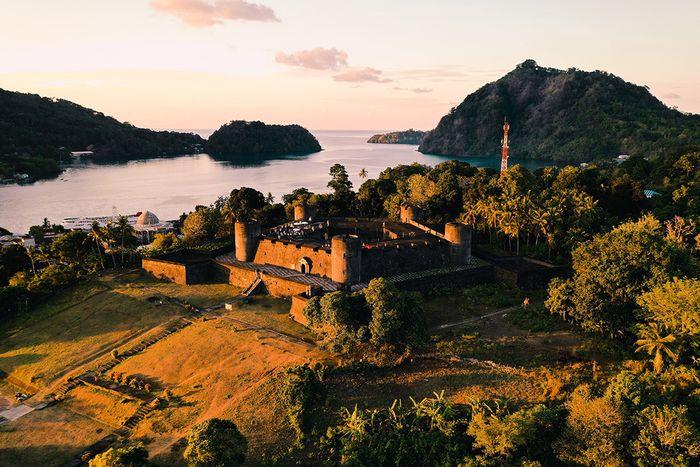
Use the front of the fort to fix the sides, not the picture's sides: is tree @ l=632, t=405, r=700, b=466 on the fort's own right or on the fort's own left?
on the fort's own left

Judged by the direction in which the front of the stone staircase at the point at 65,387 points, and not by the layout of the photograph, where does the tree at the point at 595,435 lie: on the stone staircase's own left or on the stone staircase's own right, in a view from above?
on the stone staircase's own left

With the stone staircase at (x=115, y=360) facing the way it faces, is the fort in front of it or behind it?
behind

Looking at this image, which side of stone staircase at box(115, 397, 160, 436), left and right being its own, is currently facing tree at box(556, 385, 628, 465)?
left

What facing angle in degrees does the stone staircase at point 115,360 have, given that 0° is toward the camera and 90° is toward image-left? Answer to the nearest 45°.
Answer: approximately 45°

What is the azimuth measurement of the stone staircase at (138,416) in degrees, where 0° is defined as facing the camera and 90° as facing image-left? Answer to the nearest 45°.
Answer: approximately 45°

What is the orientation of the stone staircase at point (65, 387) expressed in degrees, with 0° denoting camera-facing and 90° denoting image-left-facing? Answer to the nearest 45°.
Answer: approximately 45°

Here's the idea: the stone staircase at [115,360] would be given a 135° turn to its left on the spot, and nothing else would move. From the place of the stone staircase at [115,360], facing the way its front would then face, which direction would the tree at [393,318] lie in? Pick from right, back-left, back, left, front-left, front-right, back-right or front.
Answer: front-right

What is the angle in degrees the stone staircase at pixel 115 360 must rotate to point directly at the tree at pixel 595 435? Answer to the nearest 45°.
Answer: approximately 90° to its left
